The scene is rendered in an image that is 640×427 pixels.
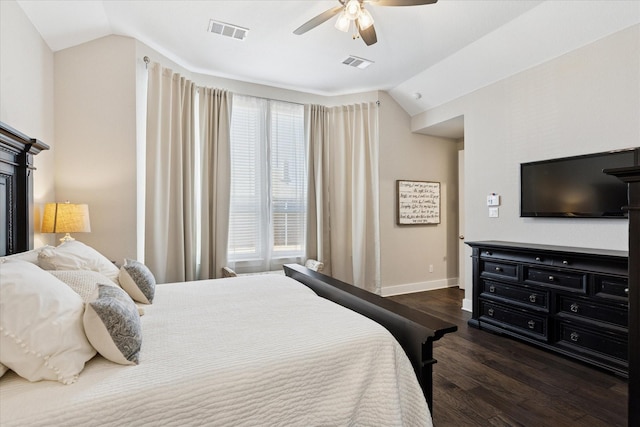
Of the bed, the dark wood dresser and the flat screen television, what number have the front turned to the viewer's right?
1

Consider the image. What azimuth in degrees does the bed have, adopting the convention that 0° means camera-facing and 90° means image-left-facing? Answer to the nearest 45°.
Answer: approximately 270°

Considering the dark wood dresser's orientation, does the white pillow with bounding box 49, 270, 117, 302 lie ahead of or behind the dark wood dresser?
ahead

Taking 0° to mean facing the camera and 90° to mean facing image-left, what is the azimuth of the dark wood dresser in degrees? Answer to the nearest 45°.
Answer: approximately 45°

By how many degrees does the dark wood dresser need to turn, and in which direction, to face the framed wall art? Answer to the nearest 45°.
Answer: approximately 90° to its right

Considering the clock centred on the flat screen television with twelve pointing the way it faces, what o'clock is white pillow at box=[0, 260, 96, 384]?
The white pillow is roughly at 11 o'clock from the flat screen television.

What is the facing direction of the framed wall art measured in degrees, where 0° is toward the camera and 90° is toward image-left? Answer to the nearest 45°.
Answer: approximately 315°

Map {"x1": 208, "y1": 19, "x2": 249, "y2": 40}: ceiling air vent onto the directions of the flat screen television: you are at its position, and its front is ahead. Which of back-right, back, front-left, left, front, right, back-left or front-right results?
front

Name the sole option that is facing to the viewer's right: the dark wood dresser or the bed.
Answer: the bed

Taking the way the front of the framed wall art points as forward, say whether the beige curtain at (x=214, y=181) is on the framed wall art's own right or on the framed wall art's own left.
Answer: on the framed wall art's own right

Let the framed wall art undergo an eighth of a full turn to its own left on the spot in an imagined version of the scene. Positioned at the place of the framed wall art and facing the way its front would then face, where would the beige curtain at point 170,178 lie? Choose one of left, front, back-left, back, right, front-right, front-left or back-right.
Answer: back-right

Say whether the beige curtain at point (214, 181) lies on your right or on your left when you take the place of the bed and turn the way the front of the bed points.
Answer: on your left

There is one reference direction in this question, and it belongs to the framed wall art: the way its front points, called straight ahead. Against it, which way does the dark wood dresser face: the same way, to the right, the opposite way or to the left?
to the right

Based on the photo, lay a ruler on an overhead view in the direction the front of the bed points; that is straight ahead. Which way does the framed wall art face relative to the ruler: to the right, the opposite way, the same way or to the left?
to the right

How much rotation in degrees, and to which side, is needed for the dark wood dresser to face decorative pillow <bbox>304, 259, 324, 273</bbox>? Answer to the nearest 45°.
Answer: approximately 45° to its right
